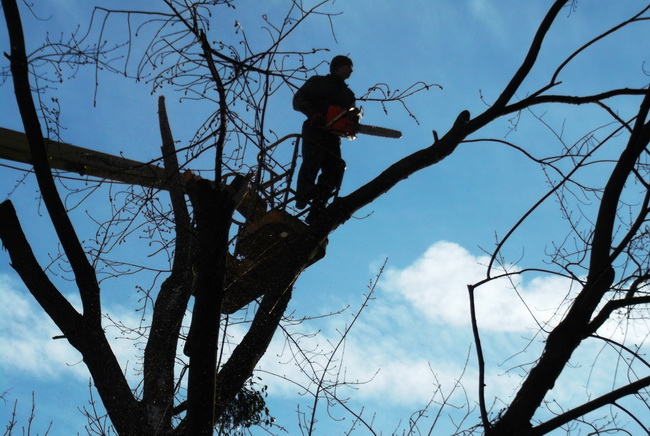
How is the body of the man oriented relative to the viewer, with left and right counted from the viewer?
facing the viewer and to the right of the viewer

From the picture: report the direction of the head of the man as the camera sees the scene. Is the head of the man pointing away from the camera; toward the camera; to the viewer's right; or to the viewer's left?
to the viewer's right
